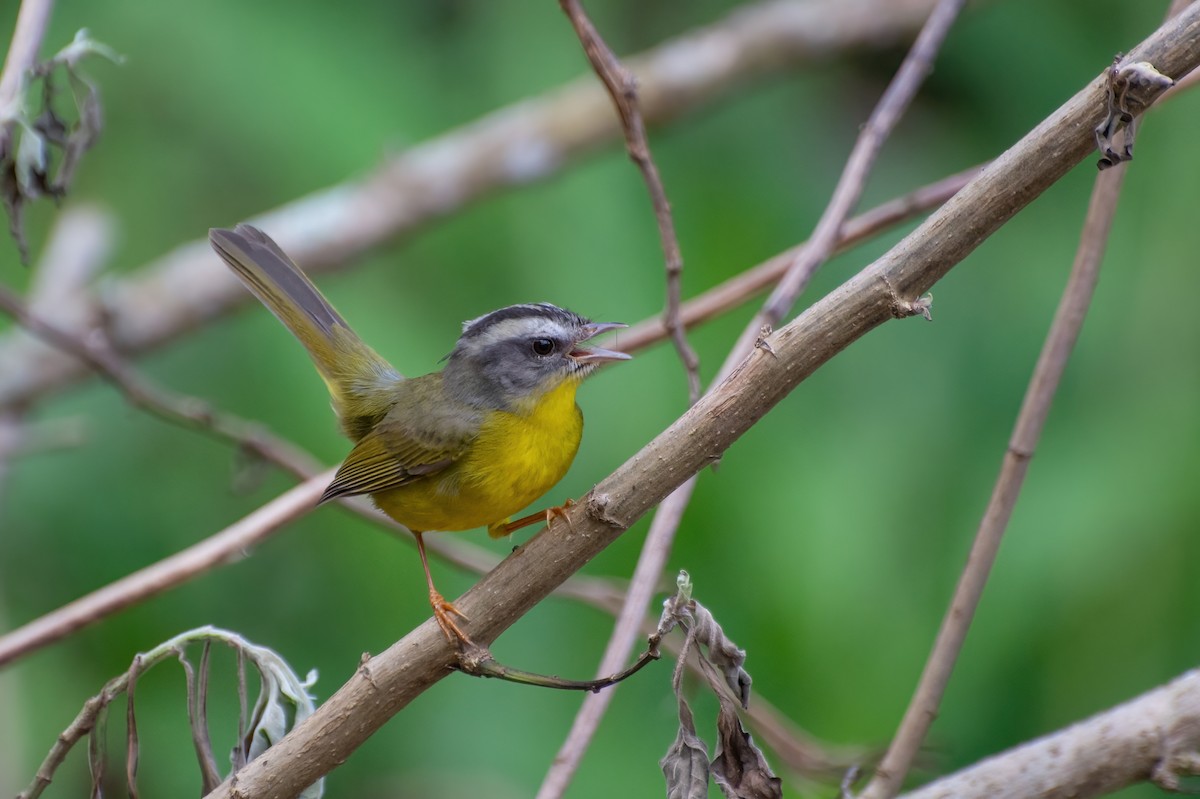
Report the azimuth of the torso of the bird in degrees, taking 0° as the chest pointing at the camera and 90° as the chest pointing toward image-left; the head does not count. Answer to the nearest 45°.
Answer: approximately 270°

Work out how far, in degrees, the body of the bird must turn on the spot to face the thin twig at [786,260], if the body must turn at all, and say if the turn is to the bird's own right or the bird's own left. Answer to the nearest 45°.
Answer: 0° — it already faces it

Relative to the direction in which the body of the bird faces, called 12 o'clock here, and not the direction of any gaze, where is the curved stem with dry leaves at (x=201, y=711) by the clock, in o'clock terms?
The curved stem with dry leaves is roughly at 4 o'clock from the bird.

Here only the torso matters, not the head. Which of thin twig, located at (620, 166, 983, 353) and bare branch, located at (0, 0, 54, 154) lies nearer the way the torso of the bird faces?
the thin twig
